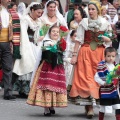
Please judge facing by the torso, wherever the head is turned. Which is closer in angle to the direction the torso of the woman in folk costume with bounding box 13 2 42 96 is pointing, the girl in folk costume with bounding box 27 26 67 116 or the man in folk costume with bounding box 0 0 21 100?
the girl in folk costume

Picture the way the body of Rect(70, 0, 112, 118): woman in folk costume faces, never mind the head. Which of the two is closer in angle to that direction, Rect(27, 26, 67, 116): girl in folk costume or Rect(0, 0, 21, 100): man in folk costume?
the girl in folk costume

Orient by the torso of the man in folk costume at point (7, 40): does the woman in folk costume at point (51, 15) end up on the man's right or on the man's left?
on the man's left
